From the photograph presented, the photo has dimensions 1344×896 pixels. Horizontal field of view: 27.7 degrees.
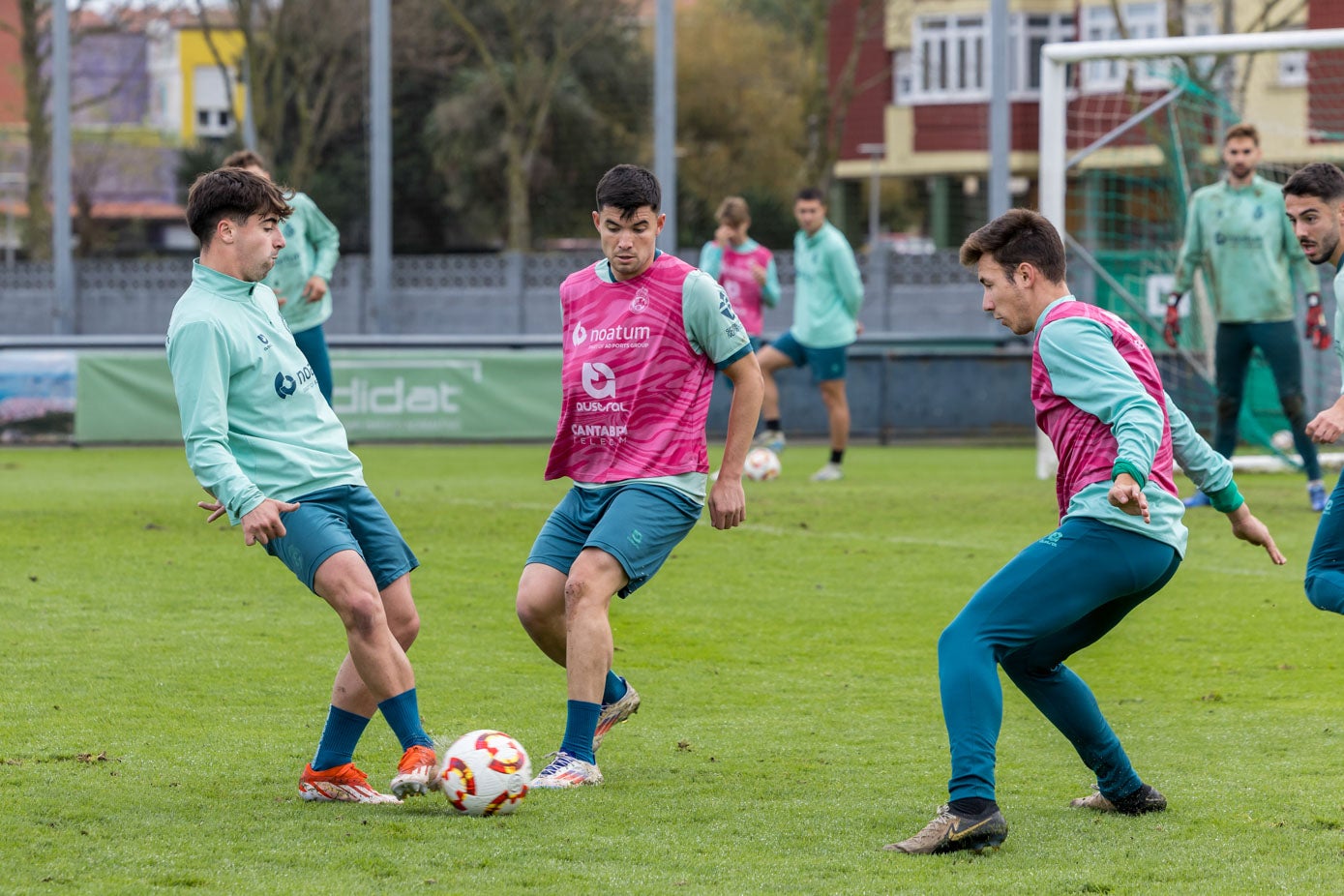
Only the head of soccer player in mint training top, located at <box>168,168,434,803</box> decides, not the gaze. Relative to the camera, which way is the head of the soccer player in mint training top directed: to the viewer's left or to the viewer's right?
to the viewer's right

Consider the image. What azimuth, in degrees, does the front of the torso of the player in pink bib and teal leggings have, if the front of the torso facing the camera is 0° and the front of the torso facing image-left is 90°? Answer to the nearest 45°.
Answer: approximately 90°

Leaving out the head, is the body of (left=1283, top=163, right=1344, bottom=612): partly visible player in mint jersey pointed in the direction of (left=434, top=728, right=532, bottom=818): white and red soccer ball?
yes

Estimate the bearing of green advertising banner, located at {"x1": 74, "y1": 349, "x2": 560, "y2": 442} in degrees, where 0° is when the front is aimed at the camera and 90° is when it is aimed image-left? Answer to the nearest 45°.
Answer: approximately 0°

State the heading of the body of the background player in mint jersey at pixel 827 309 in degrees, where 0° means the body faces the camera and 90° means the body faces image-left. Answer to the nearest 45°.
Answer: approximately 45°

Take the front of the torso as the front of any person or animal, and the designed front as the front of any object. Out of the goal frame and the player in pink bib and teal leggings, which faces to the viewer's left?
the player in pink bib and teal leggings

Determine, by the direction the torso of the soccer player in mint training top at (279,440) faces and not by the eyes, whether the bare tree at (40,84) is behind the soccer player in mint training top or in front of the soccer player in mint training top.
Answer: behind
